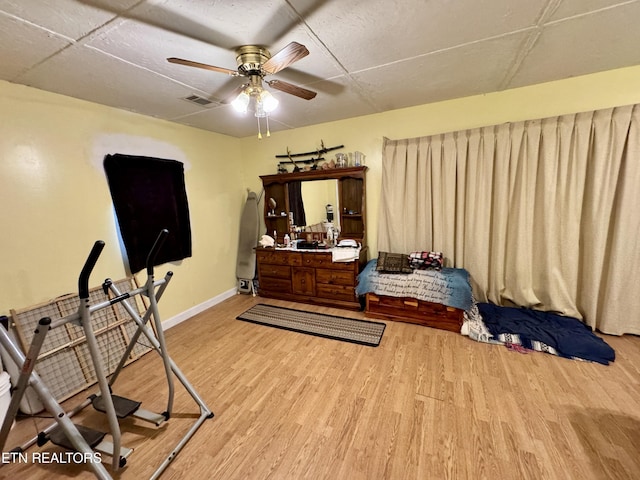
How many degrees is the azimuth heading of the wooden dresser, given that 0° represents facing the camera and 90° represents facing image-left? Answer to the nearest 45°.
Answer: approximately 45°

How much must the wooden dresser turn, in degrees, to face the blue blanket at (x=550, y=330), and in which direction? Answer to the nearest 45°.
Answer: approximately 90° to its left

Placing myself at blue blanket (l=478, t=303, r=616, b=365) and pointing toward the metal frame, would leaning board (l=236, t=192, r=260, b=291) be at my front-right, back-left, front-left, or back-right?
front-right

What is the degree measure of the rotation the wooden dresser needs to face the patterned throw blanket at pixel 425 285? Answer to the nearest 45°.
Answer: approximately 90° to its left

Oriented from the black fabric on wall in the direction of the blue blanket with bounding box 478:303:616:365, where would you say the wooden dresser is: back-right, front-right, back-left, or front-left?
front-left

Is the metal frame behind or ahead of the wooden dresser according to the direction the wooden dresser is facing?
ahead

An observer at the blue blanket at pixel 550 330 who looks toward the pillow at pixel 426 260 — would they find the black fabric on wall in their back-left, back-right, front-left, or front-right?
front-left

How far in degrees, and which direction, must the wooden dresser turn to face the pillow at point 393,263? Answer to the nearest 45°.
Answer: approximately 90° to its left

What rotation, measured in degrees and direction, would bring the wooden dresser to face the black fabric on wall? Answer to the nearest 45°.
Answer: approximately 45° to its right

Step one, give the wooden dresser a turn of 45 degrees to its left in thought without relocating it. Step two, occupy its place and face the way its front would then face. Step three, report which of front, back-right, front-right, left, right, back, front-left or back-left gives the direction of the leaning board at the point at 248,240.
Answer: back-right
